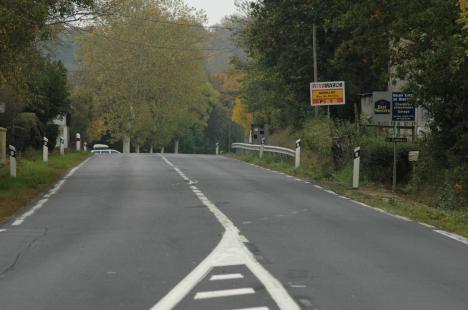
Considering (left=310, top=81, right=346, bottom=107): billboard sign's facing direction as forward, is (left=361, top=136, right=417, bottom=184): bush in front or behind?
in front

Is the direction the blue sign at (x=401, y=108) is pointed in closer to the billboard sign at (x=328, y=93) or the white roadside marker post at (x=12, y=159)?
the white roadside marker post

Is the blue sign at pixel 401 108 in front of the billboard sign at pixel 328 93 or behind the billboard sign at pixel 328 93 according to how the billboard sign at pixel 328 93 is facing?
in front

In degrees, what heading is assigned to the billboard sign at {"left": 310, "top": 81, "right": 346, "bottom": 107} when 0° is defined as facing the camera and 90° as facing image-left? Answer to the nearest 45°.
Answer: approximately 0°

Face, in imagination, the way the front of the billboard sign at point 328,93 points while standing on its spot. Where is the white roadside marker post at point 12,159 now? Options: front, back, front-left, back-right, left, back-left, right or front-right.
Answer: front-right

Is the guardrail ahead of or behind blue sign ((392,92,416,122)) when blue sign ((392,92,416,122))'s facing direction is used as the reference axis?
behind

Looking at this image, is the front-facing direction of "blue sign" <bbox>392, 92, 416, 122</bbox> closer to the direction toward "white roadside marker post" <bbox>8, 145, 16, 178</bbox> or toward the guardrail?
the white roadside marker post

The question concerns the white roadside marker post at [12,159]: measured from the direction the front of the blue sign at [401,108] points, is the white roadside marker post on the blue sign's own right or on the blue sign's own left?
on the blue sign's own right

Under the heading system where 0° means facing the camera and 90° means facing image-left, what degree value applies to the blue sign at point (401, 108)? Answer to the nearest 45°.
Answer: approximately 0°

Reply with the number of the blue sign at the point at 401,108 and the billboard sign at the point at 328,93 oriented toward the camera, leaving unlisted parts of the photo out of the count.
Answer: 2
